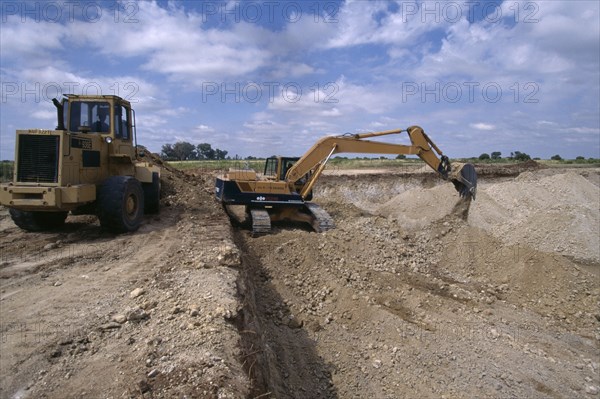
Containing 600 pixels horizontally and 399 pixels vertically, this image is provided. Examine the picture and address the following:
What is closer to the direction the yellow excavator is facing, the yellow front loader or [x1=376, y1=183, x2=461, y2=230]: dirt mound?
the dirt mound

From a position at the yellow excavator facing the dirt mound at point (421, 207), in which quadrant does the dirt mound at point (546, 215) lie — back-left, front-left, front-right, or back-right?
front-right

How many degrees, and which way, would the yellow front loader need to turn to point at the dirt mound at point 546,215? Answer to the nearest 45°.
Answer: approximately 45° to its right

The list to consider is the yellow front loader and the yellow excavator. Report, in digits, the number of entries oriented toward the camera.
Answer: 0

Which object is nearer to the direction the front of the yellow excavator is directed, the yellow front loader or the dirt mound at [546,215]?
the dirt mound

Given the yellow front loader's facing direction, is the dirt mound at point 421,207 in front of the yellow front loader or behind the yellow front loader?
in front

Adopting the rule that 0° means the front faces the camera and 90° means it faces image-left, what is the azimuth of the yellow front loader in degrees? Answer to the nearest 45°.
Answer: approximately 225°

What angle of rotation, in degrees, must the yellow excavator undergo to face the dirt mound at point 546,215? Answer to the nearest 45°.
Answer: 0° — it already faces it

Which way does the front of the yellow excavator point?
to the viewer's right
